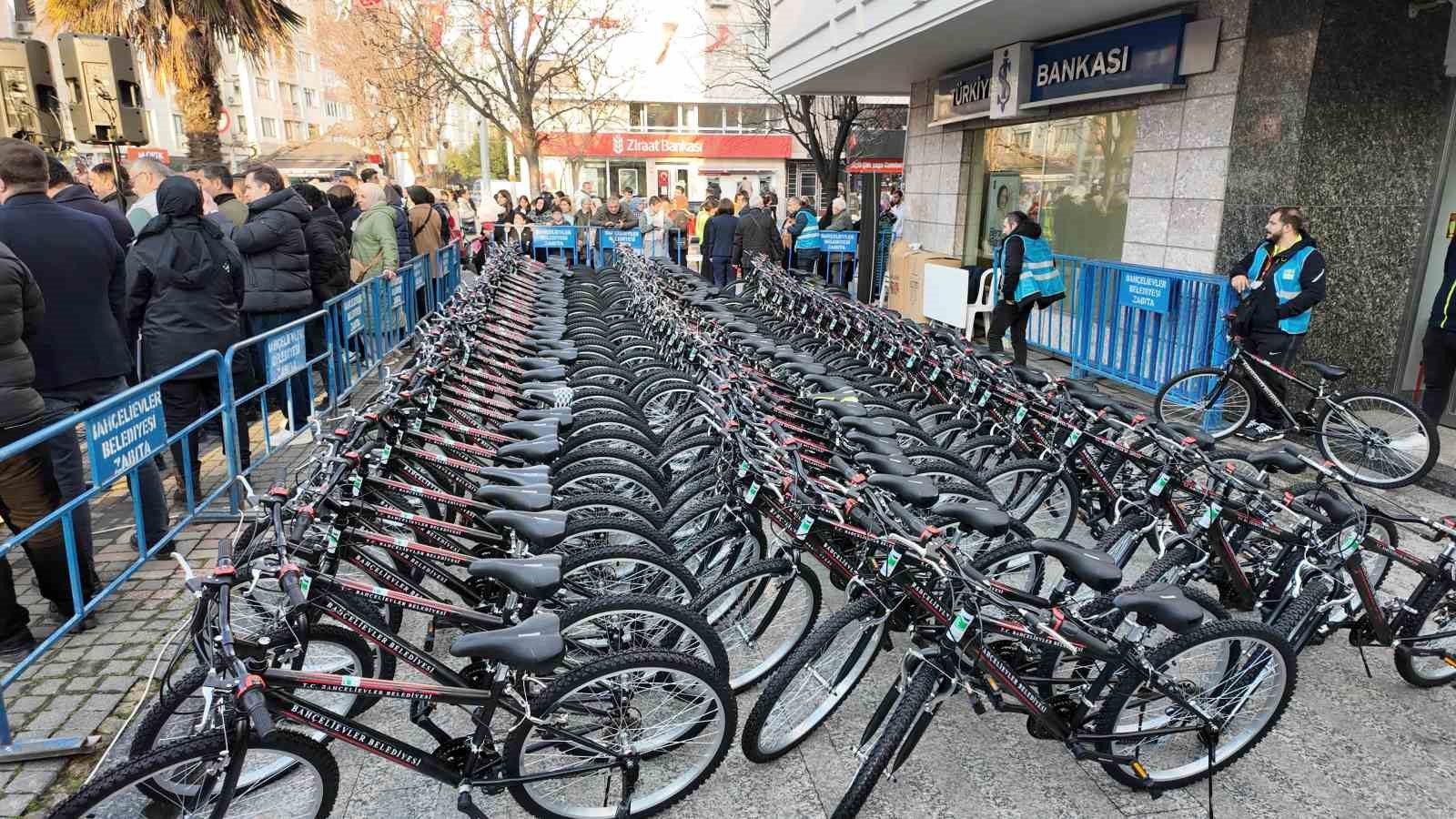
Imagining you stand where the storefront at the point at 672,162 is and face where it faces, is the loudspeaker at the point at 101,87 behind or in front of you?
in front

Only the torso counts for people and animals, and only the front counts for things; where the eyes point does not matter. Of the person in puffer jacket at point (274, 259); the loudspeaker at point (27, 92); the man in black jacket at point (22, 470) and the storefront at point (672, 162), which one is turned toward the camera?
the storefront

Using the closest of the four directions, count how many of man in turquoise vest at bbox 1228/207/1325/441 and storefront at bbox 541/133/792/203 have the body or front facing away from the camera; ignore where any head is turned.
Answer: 0

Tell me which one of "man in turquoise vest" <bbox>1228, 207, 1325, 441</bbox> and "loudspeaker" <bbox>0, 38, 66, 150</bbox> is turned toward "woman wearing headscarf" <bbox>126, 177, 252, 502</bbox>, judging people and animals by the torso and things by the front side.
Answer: the man in turquoise vest

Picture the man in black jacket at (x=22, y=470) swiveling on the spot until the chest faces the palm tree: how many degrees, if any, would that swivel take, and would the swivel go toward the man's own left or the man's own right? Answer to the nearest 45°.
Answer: approximately 45° to the man's own right

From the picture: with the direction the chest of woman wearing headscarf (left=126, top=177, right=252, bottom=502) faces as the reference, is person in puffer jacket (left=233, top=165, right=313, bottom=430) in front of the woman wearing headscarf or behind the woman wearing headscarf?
in front

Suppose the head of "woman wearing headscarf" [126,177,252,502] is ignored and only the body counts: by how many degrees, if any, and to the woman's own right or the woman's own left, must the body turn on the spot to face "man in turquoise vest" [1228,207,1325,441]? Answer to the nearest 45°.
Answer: approximately 90° to the woman's own right

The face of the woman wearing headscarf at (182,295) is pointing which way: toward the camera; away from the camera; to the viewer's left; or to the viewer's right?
away from the camera

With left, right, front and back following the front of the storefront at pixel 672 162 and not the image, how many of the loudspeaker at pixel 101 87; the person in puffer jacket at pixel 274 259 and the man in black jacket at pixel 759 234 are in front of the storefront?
3

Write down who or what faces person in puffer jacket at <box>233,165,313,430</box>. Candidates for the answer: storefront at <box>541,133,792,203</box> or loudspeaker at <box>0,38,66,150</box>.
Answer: the storefront

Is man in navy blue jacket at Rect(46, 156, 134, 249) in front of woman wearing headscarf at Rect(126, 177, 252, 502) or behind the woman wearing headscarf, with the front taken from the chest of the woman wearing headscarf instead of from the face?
in front

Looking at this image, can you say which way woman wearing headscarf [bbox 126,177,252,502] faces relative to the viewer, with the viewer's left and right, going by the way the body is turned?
facing away from the viewer
